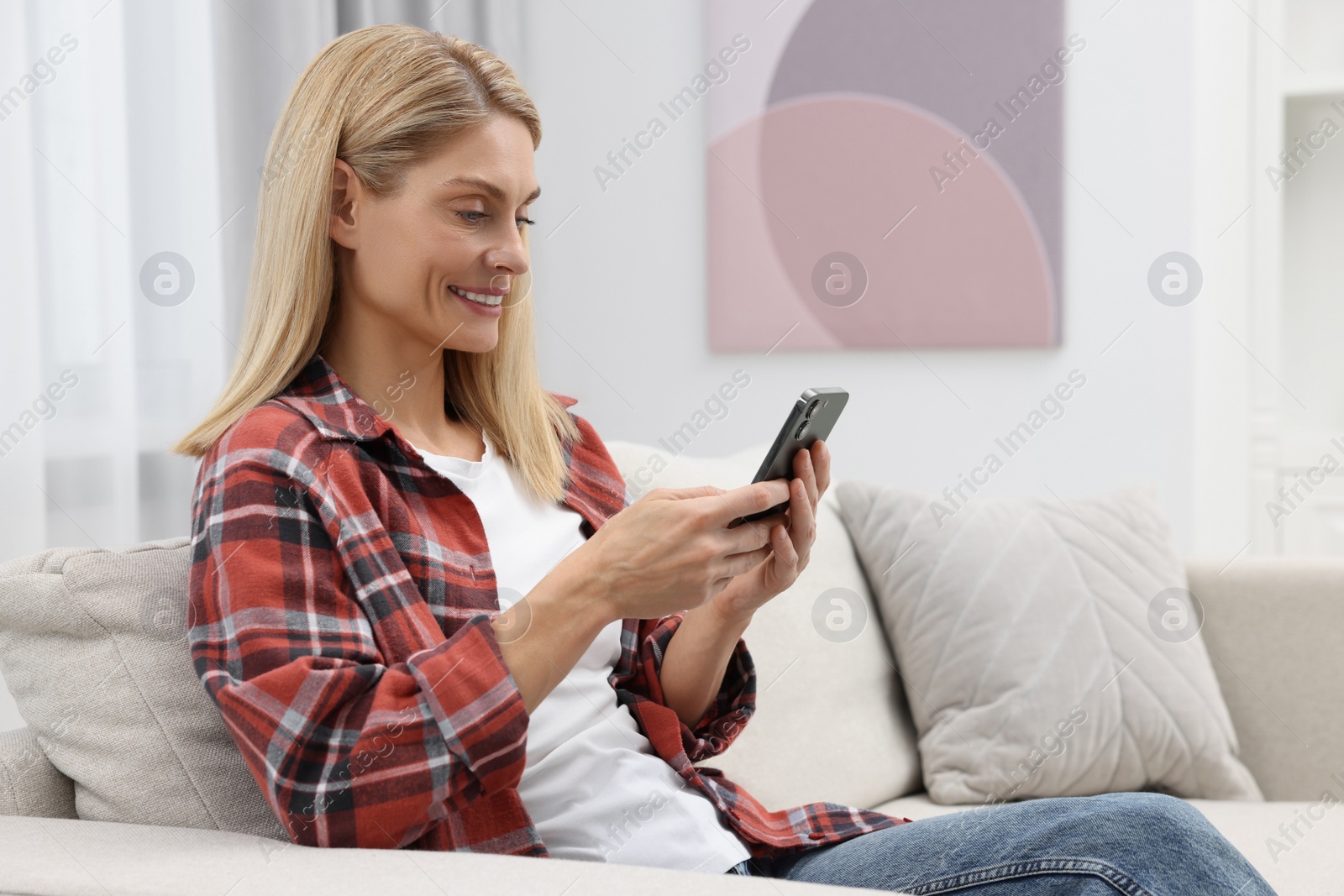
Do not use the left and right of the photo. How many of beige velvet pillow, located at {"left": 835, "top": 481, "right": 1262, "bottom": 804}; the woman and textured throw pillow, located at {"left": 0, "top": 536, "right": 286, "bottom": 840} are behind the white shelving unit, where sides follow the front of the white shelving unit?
0

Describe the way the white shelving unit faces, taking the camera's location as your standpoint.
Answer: facing the viewer

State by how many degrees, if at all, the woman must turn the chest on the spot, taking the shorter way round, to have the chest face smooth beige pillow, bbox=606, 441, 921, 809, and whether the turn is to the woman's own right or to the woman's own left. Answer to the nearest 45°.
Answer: approximately 90° to the woman's own left

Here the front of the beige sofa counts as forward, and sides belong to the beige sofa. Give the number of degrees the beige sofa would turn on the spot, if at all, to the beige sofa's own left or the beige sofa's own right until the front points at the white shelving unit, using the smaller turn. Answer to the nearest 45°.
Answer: approximately 135° to the beige sofa's own left

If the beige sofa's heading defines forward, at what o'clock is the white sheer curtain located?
The white sheer curtain is roughly at 4 o'clock from the beige sofa.

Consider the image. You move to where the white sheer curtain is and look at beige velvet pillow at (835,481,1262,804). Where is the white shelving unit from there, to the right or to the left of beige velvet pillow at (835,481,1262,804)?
left

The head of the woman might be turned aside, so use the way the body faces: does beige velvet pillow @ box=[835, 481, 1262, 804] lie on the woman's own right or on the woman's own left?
on the woman's own left

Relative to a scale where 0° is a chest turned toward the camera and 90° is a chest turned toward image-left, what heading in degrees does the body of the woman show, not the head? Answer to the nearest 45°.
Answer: approximately 315°

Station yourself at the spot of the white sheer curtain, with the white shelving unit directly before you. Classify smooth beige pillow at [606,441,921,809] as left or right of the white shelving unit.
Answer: right

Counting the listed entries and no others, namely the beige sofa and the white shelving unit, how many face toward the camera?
2

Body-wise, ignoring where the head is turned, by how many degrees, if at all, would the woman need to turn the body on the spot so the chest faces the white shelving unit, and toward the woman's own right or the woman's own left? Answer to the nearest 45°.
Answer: approximately 90° to the woman's own left
